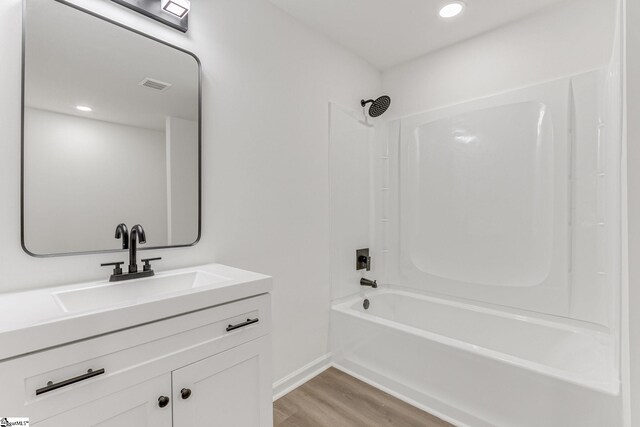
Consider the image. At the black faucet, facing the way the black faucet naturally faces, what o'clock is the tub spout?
The tub spout is roughly at 10 o'clock from the black faucet.

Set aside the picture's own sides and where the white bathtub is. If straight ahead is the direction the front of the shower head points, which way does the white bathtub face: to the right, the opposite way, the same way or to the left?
to the right

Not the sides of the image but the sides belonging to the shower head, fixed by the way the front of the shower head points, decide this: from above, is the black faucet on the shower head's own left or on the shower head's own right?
on the shower head's own right

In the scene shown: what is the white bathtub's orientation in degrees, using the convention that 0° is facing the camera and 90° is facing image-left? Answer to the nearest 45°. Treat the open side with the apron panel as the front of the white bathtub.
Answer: approximately 45°

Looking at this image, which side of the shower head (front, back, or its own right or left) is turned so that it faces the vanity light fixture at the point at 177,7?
right

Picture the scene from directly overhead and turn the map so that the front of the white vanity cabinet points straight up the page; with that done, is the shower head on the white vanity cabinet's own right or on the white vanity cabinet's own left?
on the white vanity cabinet's own left
